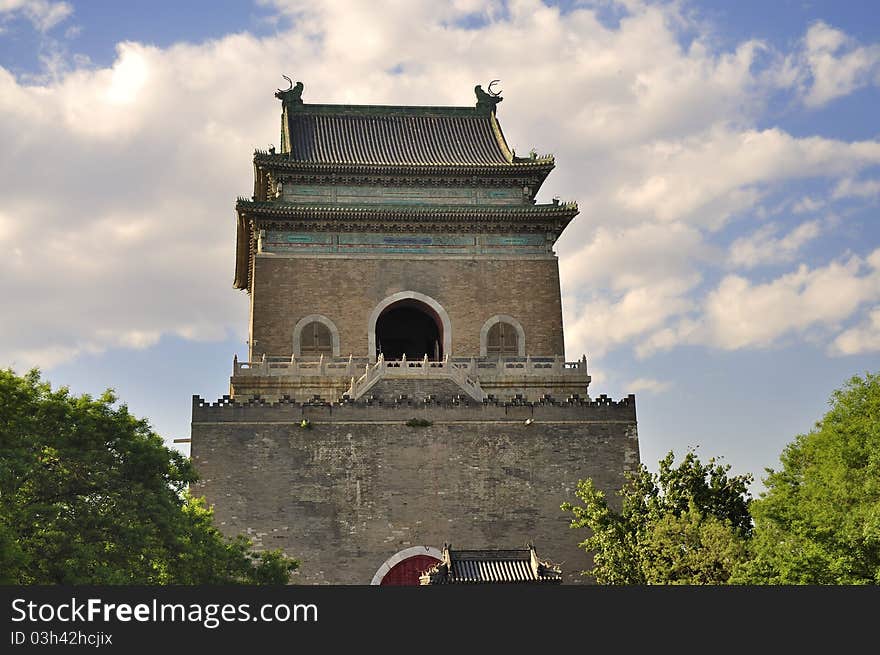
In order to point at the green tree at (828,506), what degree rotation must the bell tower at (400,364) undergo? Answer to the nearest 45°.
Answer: approximately 45° to its left

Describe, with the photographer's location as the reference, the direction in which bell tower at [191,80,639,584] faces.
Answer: facing the viewer

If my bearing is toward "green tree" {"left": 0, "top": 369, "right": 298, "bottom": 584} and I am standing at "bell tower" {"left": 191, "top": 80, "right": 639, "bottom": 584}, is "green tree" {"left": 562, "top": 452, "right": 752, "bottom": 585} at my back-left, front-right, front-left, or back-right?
front-left

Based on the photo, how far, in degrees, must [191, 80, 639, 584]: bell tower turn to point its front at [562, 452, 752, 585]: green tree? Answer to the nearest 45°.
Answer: approximately 45° to its left

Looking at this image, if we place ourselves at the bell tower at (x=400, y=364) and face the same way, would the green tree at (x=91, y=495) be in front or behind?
in front

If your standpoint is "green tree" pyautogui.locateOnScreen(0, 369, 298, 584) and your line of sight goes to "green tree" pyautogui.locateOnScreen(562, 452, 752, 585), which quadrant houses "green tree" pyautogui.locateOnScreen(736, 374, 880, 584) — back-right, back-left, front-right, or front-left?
front-right

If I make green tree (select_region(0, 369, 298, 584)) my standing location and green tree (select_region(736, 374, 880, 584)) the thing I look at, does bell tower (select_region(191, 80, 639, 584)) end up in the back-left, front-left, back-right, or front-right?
front-left

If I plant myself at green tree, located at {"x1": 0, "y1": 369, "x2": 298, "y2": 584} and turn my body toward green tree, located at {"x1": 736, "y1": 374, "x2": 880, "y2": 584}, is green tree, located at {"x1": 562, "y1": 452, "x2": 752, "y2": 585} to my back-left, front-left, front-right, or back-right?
front-left
